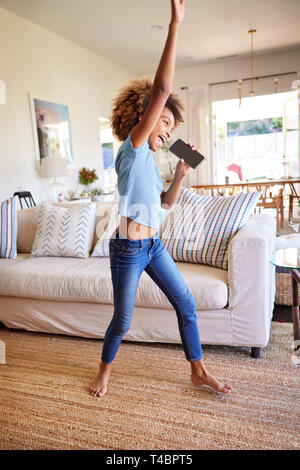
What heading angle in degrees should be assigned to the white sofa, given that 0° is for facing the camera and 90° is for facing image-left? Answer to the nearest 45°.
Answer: approximately 0°

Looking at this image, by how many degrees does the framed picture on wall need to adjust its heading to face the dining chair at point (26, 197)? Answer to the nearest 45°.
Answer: approximately 90° to its right

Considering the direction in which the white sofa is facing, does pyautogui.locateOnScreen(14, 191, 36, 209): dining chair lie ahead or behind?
behind

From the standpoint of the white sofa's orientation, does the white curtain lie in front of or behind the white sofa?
behind

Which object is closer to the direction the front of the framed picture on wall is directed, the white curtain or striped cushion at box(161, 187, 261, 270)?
the striped cushion

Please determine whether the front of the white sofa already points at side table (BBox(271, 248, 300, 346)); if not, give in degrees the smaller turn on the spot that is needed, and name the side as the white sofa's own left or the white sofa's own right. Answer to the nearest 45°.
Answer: approximately 45° to the white sofa's own left

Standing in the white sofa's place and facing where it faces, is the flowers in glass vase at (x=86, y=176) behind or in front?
behind

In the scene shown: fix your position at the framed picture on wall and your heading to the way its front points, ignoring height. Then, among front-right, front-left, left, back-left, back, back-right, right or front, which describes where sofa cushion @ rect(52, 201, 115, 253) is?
front-right

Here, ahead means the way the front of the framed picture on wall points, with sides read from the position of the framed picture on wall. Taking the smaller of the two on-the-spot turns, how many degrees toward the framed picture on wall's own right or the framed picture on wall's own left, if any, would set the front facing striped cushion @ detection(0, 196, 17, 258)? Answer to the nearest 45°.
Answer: approximately 45° to the framed picture on wall's own right

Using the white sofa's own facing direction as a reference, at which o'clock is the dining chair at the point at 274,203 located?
The dining chair is roughly at 7 o'clock from the white sofa.

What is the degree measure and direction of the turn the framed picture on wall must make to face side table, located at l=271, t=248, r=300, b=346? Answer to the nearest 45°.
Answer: approximately 45° to its right

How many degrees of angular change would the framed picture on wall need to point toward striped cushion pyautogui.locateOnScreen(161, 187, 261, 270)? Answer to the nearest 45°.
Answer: approximately 45° to its right

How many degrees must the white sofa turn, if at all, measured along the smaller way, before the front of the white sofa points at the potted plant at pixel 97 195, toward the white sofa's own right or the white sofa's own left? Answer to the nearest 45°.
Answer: approximately 180°

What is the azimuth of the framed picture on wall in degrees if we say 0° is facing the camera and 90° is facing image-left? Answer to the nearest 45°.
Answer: approximately 315°
